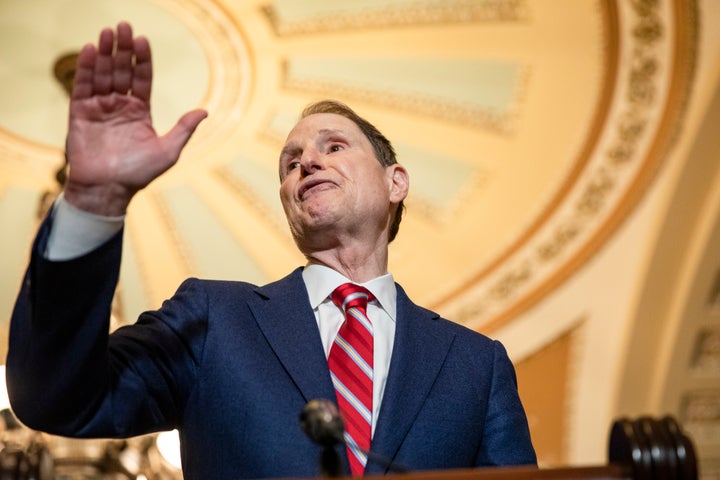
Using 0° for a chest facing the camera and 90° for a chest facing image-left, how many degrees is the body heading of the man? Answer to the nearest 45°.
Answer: approximately 0°

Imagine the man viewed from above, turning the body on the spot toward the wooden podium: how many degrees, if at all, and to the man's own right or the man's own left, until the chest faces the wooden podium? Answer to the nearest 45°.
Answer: approximately 45° to the man's own left
